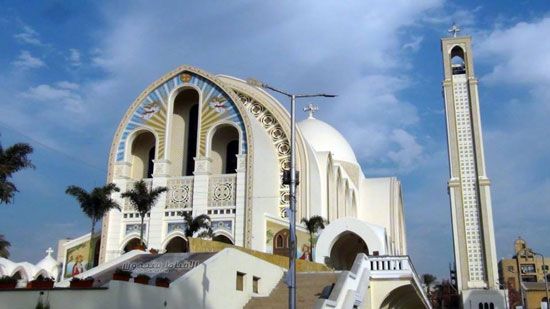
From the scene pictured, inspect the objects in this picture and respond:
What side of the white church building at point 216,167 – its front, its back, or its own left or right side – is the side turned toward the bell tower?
left

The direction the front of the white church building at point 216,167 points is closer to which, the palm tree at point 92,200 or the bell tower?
the palm tree

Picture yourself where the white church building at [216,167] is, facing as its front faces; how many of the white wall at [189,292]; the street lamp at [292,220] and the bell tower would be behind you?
1

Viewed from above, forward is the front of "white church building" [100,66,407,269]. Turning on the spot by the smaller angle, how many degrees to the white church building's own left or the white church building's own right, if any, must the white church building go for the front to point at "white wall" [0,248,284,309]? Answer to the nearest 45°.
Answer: approximately 45° to the white church building's own left

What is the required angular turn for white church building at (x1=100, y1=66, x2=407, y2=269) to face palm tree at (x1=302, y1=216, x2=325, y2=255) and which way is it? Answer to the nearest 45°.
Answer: approximately 90° to its left

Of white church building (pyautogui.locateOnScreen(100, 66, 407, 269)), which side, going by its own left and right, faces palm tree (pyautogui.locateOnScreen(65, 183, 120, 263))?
front

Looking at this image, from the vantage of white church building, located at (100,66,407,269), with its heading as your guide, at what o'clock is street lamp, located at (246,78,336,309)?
The street lamp is roughly at 10 o'clock from the white church building.
